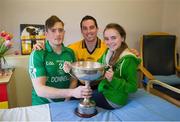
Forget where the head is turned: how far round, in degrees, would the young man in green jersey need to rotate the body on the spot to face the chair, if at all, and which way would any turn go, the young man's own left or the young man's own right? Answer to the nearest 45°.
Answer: approximately 90° to the young man's own left

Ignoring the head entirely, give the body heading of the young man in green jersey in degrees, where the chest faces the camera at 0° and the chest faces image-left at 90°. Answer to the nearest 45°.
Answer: approximately 315°

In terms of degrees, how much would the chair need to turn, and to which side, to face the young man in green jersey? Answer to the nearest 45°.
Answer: approximately 90° to its right

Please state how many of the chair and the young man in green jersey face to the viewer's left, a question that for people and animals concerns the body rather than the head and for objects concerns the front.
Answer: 0
